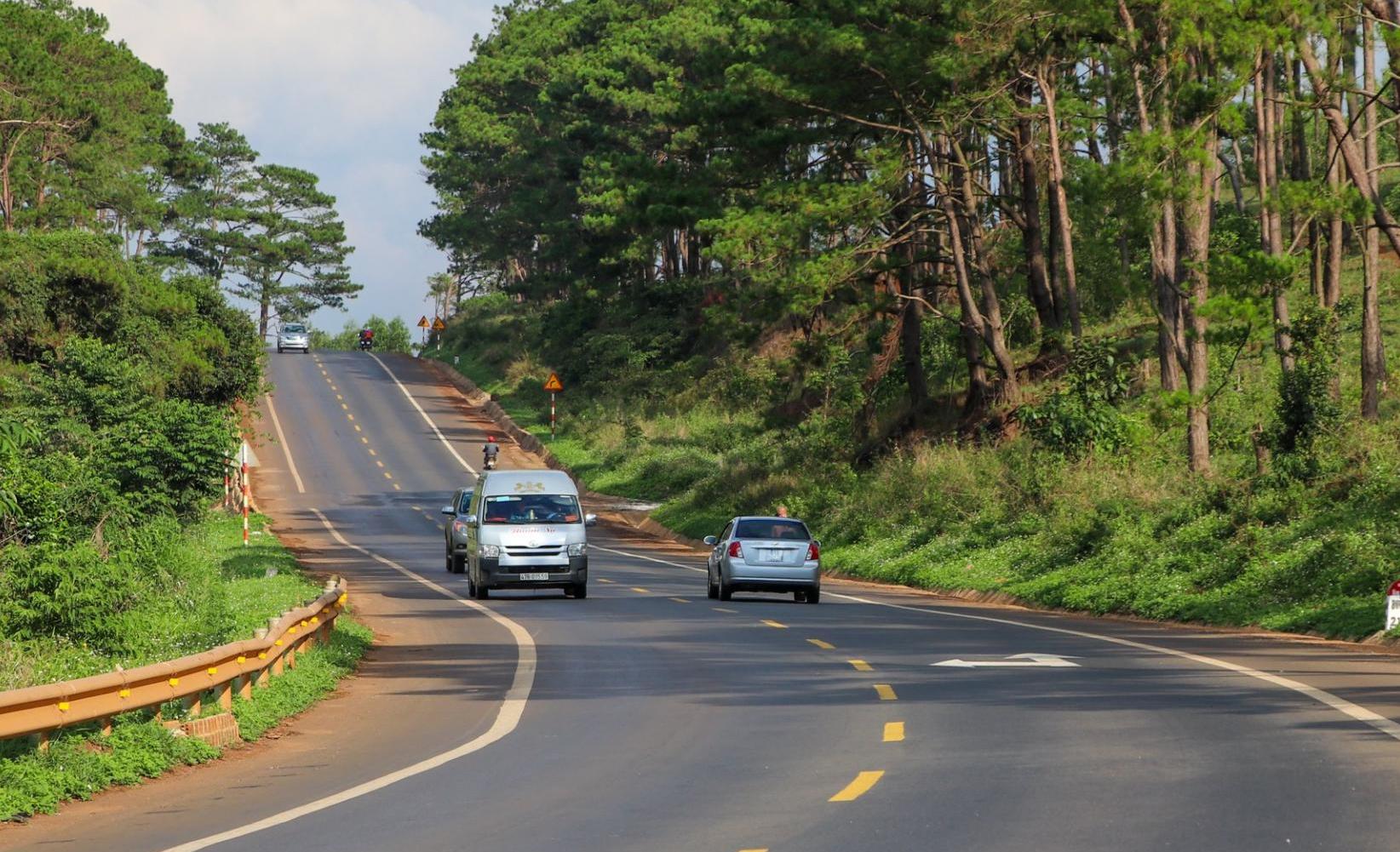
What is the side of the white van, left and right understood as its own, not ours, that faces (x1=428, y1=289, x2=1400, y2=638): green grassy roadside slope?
left

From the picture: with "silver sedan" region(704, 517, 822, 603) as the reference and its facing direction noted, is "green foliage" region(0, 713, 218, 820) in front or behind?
behind

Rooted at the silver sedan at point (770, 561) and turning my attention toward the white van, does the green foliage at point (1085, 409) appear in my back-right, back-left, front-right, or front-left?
back-right

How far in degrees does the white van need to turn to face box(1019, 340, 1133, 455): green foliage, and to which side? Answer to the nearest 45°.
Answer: approximately 135° to its left

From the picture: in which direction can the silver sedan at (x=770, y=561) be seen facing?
away from the camera

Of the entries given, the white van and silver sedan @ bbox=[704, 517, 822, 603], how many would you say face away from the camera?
1

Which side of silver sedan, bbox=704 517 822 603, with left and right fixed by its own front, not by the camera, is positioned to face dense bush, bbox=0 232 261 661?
left

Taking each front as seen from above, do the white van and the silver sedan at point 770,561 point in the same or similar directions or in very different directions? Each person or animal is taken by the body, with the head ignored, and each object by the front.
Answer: very different directions
